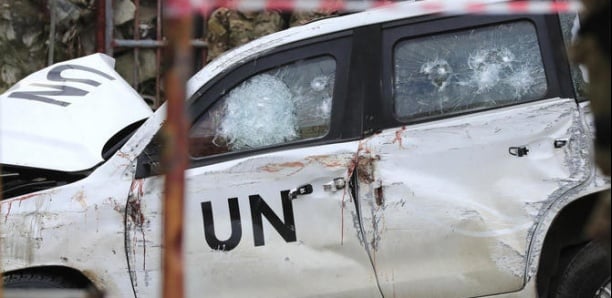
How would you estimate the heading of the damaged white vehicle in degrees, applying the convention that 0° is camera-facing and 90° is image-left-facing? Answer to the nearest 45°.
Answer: approximately 90°

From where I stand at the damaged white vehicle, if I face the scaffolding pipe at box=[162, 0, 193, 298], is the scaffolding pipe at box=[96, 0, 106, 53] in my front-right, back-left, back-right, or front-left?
back-right

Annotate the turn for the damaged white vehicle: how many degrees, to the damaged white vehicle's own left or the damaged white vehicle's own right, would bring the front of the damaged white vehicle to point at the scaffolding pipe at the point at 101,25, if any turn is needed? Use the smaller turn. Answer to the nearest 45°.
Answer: approximately 45° to the damaged white vehicle's own right

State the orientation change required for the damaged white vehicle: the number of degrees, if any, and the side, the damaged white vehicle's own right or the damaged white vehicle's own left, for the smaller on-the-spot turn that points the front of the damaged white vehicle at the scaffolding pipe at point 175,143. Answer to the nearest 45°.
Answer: approximately 90° to the damaged white vehicle's own left

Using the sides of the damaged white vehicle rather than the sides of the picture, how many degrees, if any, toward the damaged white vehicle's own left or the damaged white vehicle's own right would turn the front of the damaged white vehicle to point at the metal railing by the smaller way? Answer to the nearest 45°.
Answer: approximately 45° to the damaged white vehicle's own right
